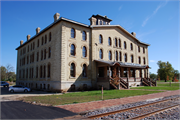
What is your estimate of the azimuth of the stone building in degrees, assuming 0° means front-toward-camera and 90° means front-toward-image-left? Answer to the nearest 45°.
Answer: approximately 315°
